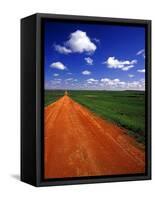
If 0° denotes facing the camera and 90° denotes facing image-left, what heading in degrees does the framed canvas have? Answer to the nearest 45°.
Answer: approximately 315°
